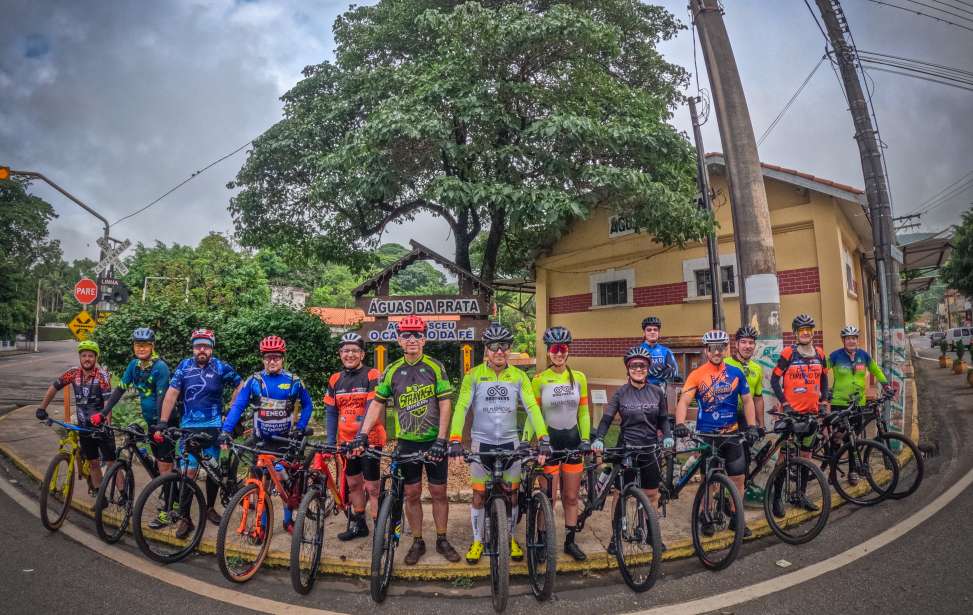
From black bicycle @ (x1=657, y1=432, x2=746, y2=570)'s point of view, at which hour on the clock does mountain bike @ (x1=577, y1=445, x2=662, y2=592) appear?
The mountain bike is roughly at 3 o'clock from the black bicycle.

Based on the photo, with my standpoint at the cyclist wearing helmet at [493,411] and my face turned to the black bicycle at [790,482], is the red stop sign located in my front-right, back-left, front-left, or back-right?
back-left

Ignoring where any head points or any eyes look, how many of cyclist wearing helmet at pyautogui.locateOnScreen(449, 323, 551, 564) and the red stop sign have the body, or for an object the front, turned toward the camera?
2

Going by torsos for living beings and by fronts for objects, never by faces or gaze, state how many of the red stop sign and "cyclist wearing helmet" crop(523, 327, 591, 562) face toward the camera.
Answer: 2

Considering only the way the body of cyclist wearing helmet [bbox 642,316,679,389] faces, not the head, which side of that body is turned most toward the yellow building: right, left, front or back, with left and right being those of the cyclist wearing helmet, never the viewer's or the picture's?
back

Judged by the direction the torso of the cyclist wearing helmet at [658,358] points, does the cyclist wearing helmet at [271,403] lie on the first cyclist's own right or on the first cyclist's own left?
on the first cyclist's own right

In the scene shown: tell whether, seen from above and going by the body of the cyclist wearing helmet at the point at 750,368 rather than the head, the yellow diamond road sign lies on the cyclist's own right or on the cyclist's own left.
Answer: on the cyclist's own right

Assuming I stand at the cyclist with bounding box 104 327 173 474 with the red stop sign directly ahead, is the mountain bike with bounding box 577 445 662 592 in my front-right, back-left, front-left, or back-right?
back-right

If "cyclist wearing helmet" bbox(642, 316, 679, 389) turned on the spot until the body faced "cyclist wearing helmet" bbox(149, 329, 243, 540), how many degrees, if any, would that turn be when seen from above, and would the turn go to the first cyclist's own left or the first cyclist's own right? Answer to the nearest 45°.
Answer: approximately 45° to the first cyclist's own right

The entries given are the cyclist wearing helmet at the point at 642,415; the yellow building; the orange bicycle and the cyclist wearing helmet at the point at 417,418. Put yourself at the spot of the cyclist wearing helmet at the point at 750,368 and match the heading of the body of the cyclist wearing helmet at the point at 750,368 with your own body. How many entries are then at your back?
1

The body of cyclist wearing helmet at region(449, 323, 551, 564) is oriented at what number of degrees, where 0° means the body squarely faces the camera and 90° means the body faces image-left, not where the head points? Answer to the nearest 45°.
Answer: approximately 0°

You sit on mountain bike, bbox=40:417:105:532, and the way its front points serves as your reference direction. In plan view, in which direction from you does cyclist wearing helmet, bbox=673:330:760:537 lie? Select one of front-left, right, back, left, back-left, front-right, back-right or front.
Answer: left
